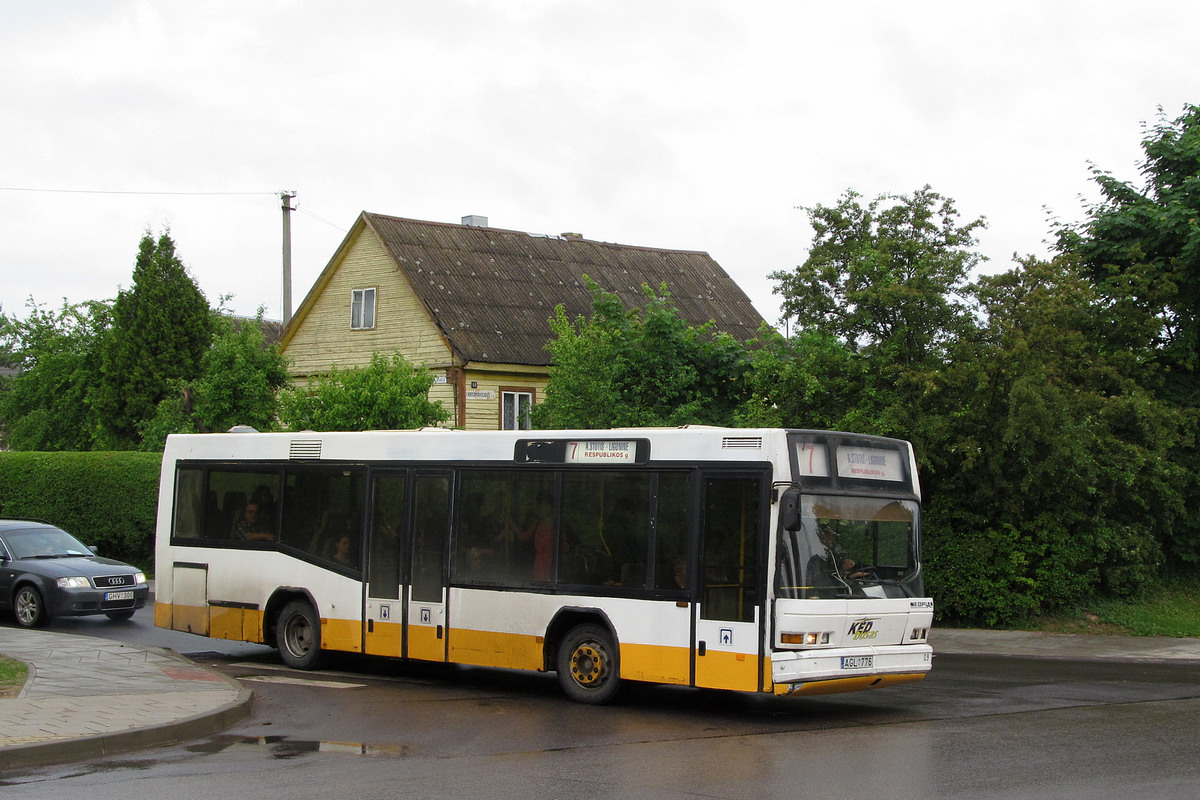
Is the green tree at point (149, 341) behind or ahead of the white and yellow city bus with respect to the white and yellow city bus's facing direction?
behind

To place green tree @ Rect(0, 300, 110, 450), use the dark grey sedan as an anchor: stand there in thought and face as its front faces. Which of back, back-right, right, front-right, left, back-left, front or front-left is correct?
back-left

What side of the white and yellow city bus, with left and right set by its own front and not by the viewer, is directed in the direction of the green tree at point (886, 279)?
left

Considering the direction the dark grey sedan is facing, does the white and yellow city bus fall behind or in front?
in front

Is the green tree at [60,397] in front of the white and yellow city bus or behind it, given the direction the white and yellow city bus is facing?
behind

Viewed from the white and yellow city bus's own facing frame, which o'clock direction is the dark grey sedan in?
The dark grey sedan is roughly at 6 o'clock from the white and yellow city bus.

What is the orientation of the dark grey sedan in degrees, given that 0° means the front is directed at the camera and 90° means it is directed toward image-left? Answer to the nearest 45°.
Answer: approximately 315°

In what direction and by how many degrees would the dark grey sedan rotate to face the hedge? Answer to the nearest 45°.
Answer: approximately 135° to its left

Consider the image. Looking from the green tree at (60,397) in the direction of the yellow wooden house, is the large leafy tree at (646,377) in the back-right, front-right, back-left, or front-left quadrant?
front-right

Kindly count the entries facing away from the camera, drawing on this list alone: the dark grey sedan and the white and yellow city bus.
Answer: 0

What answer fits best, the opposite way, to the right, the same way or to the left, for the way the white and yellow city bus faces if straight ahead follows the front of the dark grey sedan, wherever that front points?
the same way

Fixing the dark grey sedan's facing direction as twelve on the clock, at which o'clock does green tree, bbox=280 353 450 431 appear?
The green tree is roughly at 9 o'clock from the dark grey sedan.

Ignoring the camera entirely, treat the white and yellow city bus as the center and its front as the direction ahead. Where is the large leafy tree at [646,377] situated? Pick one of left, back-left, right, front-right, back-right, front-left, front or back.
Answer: back-left

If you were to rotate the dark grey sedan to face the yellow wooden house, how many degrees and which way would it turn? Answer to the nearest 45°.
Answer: approximately 90° to its left

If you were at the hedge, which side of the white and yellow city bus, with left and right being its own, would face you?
back

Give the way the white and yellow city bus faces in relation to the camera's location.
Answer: facing the viewer and to the right of the viewer
